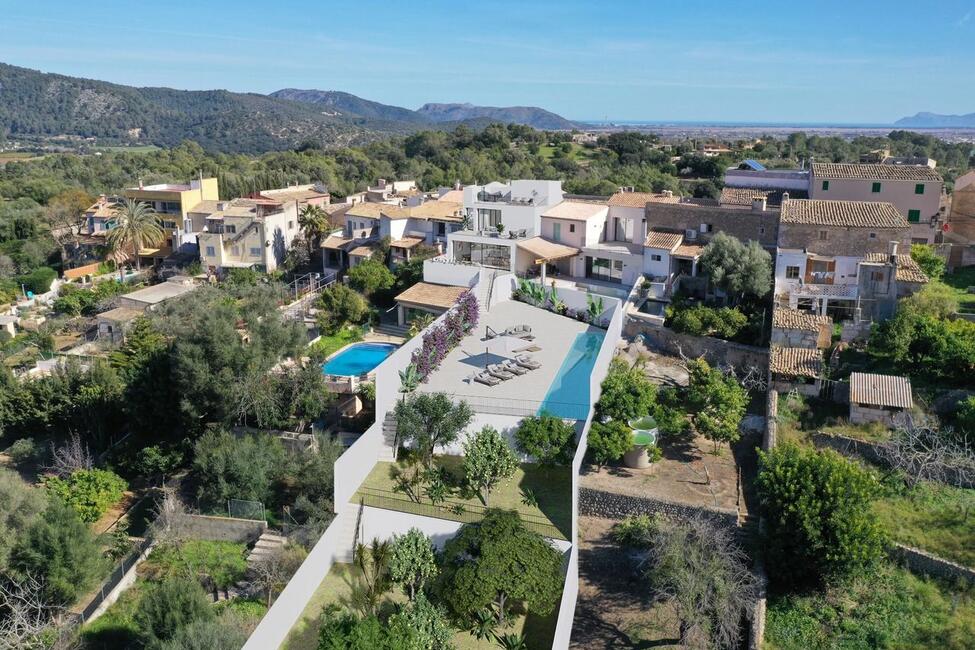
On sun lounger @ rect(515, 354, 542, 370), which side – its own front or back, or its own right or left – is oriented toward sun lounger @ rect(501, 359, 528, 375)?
right

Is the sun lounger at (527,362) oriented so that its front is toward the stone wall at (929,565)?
yes

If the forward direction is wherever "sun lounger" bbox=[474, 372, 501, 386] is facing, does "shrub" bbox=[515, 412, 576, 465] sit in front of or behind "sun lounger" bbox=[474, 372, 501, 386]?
in front

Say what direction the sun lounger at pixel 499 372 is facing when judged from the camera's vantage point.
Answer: facing the viewer and to the right of the viewer

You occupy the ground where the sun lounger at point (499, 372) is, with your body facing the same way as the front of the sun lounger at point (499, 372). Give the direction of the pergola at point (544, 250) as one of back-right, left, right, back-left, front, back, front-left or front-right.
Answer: back-left

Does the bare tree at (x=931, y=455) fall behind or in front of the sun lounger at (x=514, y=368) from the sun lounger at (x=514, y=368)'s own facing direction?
in front

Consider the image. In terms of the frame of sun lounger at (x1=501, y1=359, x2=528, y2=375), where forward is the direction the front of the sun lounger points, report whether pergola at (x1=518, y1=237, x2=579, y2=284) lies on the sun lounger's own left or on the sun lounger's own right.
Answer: on the sun lounger's own left

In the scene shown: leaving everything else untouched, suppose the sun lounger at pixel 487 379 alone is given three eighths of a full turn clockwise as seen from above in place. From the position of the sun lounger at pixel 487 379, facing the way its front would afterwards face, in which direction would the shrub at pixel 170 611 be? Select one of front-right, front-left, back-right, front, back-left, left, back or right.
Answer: front-left

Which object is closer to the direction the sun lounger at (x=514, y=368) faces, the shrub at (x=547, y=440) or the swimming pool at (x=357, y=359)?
the shrub

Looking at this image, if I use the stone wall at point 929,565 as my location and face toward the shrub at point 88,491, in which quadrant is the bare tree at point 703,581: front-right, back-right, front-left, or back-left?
front-left

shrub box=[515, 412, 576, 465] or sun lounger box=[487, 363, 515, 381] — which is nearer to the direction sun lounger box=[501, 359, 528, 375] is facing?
the shrub

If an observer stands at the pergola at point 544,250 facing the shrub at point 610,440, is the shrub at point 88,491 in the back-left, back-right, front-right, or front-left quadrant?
front-right

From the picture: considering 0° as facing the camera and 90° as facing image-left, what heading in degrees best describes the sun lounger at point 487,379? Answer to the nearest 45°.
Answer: approximately 315°
